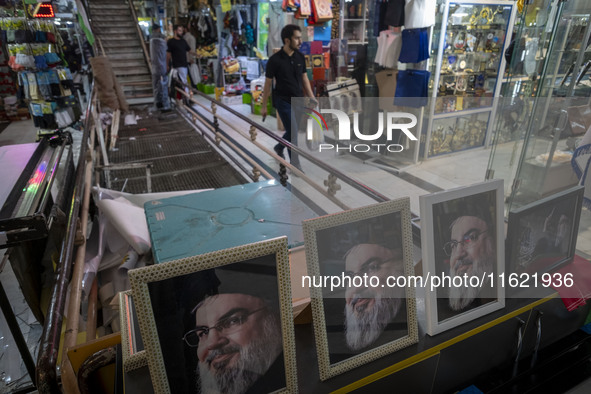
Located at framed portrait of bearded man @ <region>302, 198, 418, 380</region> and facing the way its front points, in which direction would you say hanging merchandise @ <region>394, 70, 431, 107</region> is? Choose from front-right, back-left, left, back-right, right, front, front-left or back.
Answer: back-left

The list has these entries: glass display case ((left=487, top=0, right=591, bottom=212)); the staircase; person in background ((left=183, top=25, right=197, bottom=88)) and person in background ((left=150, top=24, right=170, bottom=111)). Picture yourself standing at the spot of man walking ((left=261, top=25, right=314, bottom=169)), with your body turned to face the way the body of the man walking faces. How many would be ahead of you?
1

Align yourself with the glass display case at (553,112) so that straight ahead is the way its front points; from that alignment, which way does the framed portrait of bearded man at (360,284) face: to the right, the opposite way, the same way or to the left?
to the left

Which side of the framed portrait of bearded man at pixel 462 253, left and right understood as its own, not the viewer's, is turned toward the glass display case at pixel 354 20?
back

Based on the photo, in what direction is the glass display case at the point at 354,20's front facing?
toward the camera

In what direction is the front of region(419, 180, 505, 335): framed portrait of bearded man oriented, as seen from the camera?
facing the viewer and to the right of the viewer

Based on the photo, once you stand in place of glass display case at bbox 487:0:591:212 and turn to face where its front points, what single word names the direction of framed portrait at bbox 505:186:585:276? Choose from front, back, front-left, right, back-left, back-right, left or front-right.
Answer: front-left

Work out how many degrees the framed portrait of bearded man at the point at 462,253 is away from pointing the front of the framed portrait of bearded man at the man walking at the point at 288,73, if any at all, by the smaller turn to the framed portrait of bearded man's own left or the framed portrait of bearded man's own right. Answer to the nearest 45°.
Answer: approximately 180°

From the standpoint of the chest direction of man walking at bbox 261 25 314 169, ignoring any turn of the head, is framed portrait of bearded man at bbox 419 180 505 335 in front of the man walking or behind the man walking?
in front

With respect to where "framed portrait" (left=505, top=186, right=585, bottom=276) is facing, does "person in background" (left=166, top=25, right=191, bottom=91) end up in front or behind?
behind

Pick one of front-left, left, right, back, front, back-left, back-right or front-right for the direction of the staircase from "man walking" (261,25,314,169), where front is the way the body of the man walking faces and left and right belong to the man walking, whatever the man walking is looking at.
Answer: back

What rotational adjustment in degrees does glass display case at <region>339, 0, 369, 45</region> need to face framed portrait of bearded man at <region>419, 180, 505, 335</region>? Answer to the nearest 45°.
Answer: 0° — it already faces it

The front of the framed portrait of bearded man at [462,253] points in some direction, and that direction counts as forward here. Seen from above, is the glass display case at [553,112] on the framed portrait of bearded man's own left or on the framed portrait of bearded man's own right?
on the framed portrait of bearded man's own left

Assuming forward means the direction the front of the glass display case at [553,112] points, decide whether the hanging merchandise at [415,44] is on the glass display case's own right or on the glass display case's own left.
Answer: on the glass display case's own right

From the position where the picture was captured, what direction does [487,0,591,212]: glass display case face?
facing the viewer and to the left of the viewer
